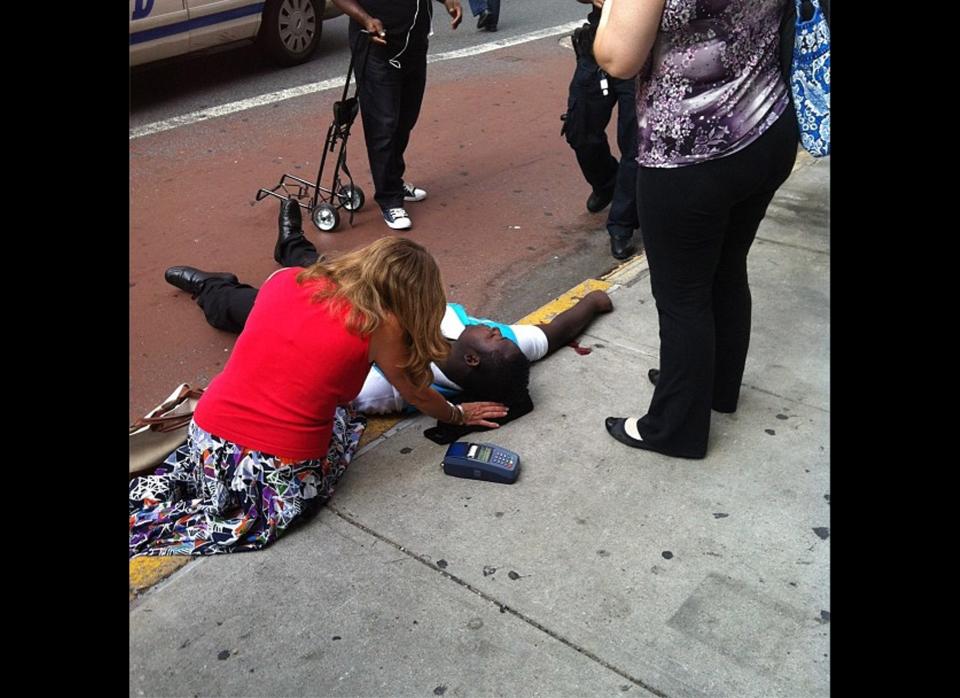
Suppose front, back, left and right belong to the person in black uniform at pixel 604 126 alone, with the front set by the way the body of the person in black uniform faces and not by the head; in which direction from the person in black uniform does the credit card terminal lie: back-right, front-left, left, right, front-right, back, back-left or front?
front-left

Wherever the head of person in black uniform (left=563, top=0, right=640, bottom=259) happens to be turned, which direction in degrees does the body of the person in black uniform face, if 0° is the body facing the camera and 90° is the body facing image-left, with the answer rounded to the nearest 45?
approximately 45°

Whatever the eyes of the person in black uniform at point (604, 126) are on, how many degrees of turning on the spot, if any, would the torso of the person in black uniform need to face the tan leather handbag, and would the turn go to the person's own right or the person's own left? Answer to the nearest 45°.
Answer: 0° — they already face it

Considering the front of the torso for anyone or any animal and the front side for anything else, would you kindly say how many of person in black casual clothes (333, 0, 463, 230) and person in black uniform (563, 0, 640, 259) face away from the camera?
0

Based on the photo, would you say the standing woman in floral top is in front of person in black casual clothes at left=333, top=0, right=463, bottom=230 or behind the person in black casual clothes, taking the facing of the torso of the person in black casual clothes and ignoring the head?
in front

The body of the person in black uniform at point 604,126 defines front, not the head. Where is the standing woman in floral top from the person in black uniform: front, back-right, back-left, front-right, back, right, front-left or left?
front-left

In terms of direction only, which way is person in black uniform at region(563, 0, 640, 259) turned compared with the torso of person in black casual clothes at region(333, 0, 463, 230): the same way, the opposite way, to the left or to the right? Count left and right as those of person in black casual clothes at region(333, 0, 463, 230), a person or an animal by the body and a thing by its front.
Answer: to the right

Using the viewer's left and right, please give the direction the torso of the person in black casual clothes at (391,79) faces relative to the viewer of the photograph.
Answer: facing the viewer and to the right of the viewer

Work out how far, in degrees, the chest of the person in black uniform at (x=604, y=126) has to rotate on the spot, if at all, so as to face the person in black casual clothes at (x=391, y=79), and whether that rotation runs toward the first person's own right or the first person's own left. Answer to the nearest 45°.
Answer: approximately 45° to the first person's own right

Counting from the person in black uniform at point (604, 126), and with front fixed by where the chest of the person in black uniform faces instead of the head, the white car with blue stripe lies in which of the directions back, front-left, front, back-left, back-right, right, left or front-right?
right
